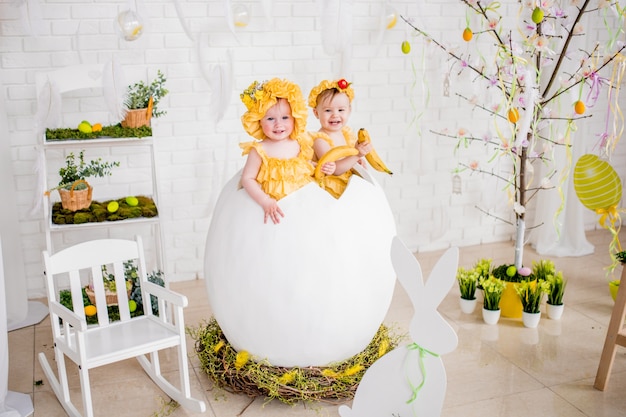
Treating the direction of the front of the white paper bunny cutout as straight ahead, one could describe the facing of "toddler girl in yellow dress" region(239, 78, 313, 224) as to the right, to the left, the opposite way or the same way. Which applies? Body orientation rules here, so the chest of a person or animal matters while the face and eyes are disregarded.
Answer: to the right

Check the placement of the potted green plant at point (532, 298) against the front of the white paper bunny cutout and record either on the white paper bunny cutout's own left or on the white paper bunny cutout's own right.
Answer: on the white paper bunny cutout's own left

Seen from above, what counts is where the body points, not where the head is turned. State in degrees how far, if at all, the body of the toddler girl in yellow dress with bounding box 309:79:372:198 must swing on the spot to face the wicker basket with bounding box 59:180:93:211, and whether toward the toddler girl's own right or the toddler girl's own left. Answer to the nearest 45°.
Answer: approximately 90° to the toddler girl's own right

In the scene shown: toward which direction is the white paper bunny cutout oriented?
to the viewer's right

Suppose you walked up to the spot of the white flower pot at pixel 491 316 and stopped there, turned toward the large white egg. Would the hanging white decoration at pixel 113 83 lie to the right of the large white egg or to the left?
right

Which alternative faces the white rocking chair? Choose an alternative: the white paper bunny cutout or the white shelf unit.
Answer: the white shelf unit

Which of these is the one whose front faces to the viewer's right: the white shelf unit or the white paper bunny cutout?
the white paper bunny cutout

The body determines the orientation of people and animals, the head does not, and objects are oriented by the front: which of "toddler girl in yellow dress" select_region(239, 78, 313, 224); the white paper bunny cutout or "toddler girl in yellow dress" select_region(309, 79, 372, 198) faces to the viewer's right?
the white paper bunny cutout

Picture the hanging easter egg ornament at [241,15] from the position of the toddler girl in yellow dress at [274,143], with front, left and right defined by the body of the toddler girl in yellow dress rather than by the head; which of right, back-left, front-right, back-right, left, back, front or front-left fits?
back
